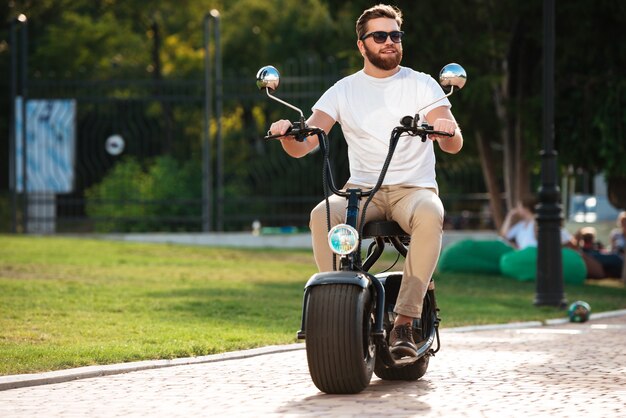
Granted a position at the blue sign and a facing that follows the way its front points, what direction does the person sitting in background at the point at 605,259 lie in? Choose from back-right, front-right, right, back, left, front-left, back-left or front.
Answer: front-left

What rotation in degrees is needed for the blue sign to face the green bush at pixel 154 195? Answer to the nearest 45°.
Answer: approximately 90° to its left

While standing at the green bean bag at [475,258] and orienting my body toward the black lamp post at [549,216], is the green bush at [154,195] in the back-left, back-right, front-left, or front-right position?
back-right

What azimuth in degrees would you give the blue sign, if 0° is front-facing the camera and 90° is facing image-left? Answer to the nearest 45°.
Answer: approximately 0°

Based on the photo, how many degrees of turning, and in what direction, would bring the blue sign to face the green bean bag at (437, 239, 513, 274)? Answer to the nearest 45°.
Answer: approximately 45° to its left

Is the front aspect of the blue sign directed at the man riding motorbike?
yes
